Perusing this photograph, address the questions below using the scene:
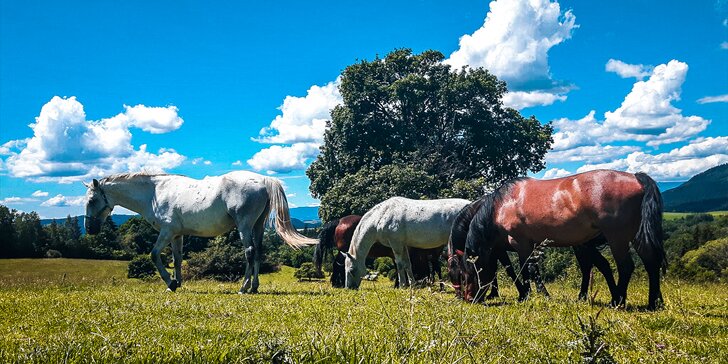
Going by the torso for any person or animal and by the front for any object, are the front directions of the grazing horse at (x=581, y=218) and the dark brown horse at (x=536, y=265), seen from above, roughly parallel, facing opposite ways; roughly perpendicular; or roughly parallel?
roughly parallel

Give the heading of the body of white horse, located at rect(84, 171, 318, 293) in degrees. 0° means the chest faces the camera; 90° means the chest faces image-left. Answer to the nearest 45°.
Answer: approximately 90°

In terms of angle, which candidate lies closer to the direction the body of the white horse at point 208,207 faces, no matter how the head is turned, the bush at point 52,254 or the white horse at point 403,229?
the bush

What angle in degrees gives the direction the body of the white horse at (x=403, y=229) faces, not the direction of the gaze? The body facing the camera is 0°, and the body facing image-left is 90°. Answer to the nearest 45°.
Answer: approximately 90°

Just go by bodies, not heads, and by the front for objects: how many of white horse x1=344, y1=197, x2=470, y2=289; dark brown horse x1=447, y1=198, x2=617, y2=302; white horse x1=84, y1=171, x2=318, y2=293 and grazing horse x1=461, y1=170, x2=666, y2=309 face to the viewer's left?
4

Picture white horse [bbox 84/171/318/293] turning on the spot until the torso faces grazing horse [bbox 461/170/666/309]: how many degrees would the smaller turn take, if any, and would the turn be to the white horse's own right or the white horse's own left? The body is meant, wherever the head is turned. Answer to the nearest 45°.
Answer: approximately 135° to the white horse's own left

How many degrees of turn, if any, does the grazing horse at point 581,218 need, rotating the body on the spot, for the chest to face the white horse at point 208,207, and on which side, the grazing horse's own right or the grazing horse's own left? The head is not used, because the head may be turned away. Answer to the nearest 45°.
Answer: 0° — it already faces it

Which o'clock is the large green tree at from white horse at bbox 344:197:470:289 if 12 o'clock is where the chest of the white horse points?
The large green tree is roughly at 3 o'clock from the white horse.

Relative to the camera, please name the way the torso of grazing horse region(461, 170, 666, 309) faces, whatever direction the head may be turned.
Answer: to the viewer's left

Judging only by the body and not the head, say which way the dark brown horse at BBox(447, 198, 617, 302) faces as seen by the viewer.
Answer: to the viewer's left

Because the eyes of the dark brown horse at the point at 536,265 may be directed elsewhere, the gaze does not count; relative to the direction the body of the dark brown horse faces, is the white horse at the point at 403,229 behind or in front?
in front

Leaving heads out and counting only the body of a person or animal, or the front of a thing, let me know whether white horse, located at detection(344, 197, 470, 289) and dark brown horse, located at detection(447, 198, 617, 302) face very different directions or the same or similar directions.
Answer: same or similar directions

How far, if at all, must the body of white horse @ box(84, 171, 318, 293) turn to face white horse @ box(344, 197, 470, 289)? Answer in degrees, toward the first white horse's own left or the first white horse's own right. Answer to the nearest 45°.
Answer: approximately 180°

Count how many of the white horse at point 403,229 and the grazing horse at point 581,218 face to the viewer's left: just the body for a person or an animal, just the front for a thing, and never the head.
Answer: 2
